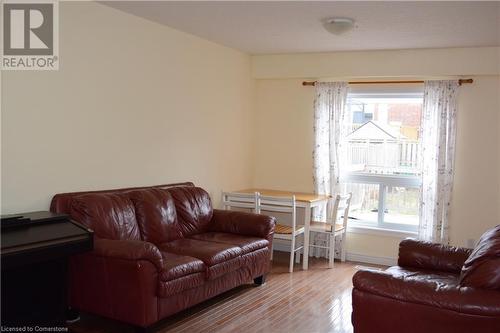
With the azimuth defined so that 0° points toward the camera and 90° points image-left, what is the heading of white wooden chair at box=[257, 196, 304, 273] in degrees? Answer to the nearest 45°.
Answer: approximately 225°

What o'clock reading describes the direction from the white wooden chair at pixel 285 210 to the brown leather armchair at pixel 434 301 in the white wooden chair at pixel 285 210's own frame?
The brown leather armchair is roughly at 4 o'clock from the white wooden chair.

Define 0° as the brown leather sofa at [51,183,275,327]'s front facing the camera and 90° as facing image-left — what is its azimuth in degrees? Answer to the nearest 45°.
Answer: approximately 315°

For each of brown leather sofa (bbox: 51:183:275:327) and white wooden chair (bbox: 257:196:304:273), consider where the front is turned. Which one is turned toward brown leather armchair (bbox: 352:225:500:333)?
the brown leather sofa

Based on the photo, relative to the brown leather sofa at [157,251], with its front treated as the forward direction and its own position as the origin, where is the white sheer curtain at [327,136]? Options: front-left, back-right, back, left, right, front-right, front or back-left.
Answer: left

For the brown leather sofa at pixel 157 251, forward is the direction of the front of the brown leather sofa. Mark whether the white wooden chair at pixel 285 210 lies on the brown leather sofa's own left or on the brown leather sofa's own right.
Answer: on the brown leather sofa's own left
